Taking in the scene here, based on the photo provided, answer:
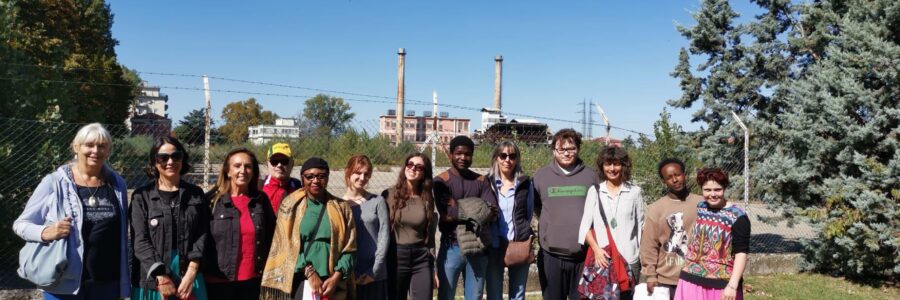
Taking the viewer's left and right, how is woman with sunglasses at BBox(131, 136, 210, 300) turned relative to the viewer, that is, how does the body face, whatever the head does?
facing the viewer

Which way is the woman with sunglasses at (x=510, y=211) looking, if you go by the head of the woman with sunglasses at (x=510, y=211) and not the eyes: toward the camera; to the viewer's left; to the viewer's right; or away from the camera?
toward the camera

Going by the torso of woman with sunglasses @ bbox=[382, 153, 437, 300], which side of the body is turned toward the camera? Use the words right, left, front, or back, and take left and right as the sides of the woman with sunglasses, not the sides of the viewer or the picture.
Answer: front

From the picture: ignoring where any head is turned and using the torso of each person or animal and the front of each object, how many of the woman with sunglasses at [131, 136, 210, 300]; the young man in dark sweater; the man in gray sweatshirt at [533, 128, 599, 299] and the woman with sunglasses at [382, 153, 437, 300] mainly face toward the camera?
4

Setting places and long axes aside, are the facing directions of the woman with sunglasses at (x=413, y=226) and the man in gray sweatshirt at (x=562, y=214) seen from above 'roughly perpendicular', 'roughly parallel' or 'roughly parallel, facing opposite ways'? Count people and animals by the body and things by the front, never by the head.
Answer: roughly parallel

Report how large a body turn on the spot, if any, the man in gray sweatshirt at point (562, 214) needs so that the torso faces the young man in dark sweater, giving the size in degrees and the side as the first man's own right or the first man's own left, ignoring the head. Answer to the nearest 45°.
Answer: approximately 90° to the first man's own right

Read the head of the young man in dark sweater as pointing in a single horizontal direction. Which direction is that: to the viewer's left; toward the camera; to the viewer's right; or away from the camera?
toward the camera

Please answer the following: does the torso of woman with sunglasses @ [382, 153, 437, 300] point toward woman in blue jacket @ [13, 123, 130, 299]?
no

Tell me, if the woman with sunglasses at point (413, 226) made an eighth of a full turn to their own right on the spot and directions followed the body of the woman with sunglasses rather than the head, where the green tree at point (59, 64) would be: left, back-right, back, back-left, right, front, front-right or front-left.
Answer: right

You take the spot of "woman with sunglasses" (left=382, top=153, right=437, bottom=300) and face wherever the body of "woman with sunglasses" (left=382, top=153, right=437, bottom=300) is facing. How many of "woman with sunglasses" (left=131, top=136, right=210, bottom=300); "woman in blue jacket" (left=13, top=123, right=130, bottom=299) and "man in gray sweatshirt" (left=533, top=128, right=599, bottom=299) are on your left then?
1

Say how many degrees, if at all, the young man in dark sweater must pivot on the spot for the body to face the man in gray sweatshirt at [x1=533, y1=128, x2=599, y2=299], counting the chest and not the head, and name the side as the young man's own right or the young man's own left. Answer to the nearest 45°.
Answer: approximately 90° to the young man's own left

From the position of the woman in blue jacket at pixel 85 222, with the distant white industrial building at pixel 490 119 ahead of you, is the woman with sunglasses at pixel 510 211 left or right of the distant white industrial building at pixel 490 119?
right

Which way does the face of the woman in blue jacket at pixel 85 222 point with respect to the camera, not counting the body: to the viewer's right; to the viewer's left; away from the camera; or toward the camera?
toward the camera

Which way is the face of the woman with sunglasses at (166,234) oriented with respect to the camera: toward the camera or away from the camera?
toward the camera

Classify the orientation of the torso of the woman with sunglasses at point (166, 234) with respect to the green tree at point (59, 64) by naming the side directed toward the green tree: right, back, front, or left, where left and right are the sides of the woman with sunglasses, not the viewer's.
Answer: back
